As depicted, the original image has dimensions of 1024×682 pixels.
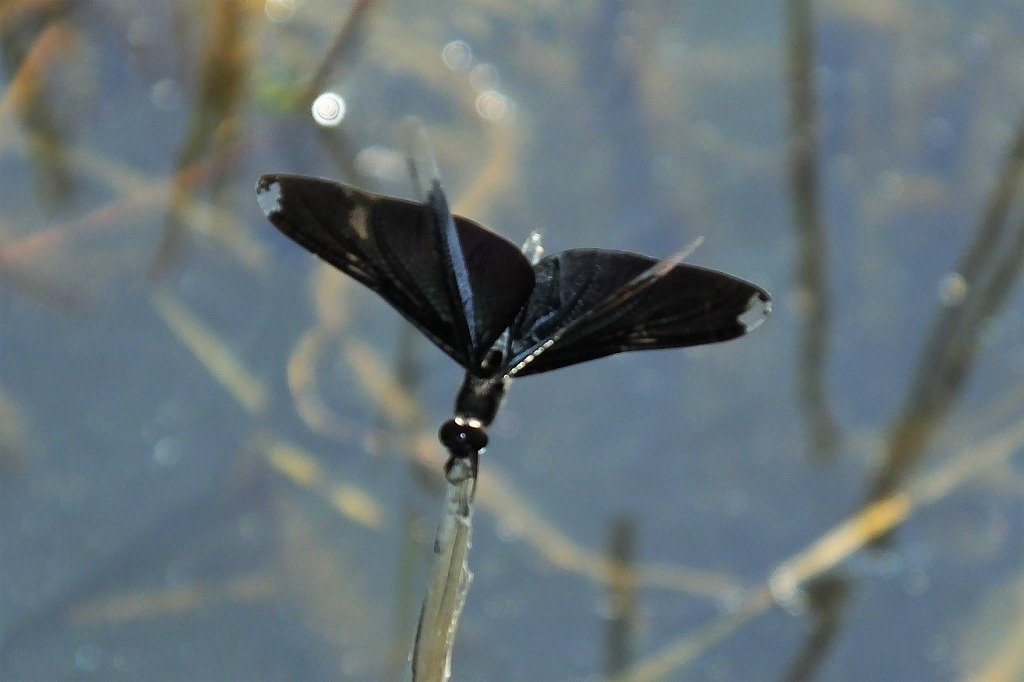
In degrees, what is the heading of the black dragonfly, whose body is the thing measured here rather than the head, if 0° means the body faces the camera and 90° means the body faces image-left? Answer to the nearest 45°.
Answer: approximately 0°

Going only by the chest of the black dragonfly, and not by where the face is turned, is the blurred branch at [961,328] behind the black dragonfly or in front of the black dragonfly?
behind
